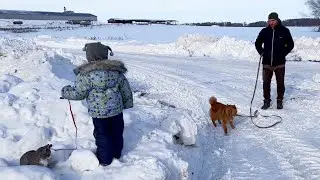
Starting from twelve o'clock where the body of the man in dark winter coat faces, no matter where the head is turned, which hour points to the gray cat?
The gray cat is roughly at 1 o'clock from the man in dark winter coat.

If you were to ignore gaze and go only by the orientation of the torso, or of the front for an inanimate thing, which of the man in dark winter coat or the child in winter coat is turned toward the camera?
the man in dark winter coat

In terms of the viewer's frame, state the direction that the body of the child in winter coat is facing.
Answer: away from the camera

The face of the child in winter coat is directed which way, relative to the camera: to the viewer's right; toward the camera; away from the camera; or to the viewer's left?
away from the camera

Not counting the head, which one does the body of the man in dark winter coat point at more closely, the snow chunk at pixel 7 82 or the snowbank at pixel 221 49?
the snow chunk

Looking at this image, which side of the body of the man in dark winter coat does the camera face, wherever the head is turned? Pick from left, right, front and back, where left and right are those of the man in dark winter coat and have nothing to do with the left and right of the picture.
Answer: front

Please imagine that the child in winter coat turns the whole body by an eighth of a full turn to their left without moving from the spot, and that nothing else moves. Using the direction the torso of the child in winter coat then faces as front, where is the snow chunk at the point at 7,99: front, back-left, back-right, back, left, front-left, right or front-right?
front

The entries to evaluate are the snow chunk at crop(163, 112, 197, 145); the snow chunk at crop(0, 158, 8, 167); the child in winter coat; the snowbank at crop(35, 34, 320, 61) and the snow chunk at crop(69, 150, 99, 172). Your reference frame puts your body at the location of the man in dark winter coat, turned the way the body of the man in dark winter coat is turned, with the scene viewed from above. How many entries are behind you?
1

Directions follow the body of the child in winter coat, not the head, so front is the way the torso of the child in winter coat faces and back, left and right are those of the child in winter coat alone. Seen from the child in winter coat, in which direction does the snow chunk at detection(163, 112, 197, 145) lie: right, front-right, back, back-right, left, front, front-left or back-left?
front-right
